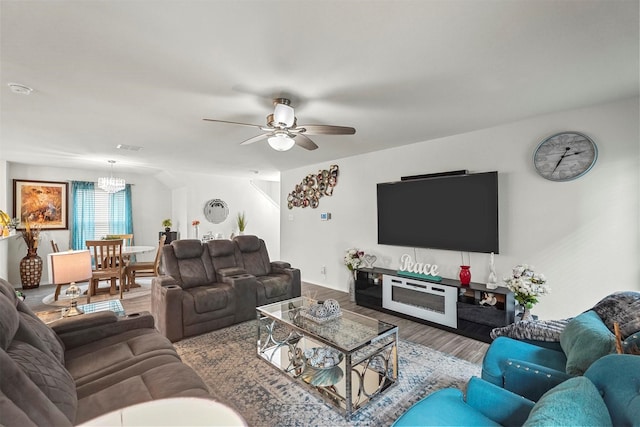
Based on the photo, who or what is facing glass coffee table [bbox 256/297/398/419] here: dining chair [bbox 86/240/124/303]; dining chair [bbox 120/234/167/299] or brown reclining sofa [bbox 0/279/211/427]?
the brown reclining sofa

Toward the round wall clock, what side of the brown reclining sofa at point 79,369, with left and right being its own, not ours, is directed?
front

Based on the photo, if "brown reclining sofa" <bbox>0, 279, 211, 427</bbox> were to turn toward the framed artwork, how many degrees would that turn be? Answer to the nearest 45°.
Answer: approximately 90° to its left

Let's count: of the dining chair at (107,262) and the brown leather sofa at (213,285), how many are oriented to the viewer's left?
0

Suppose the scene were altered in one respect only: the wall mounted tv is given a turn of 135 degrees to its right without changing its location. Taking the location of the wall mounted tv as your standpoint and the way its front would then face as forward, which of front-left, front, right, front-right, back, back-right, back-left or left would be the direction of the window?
left

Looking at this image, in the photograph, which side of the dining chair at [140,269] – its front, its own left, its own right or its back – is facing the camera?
left

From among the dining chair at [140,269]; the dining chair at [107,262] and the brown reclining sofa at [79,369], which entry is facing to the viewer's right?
the brown reclining sofa

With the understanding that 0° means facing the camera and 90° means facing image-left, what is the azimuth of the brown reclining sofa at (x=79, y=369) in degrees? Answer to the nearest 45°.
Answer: approximately 270°

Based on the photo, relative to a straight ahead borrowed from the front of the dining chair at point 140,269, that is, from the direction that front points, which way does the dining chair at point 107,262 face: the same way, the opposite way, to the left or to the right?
to the right

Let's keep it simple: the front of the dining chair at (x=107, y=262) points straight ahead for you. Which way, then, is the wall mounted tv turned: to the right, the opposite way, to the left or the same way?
to the left

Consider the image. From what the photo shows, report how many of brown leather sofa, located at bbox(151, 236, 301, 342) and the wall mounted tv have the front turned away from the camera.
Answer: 0

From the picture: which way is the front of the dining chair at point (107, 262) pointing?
away from the camera

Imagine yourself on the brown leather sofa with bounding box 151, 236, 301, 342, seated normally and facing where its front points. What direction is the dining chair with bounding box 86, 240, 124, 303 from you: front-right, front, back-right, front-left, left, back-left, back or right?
back

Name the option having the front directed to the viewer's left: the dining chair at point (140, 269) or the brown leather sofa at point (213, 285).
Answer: the dining chair

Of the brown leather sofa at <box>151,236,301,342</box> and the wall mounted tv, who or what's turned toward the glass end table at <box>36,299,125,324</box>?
the wall mounted tv

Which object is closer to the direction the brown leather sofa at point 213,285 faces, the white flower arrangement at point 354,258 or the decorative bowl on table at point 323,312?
the decorative bowl on table

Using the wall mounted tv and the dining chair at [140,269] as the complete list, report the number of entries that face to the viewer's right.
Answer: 0

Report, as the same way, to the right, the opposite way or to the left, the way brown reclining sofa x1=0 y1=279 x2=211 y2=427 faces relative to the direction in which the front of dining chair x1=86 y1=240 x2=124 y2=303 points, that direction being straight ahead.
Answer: to the right

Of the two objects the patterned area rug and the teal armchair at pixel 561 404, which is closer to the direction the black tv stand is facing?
the patterned area rug

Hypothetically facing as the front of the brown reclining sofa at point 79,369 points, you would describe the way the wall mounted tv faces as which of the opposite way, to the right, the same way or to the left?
the opposite way
